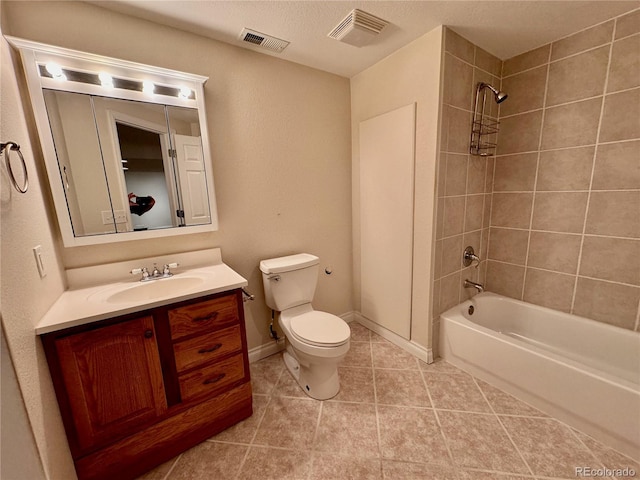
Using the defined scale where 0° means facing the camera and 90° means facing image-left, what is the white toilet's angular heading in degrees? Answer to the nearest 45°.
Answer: approximately 315°

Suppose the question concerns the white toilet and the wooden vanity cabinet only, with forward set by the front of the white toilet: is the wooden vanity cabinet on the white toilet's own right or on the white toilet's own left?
on the white toilet's own right

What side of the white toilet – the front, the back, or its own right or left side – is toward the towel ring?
right

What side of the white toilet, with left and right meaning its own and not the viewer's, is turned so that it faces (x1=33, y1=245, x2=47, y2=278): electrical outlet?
right
